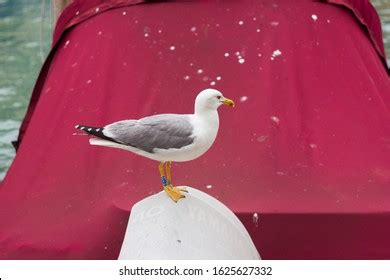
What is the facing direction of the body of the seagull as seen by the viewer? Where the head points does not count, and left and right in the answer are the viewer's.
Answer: facing to the right of the viewer
